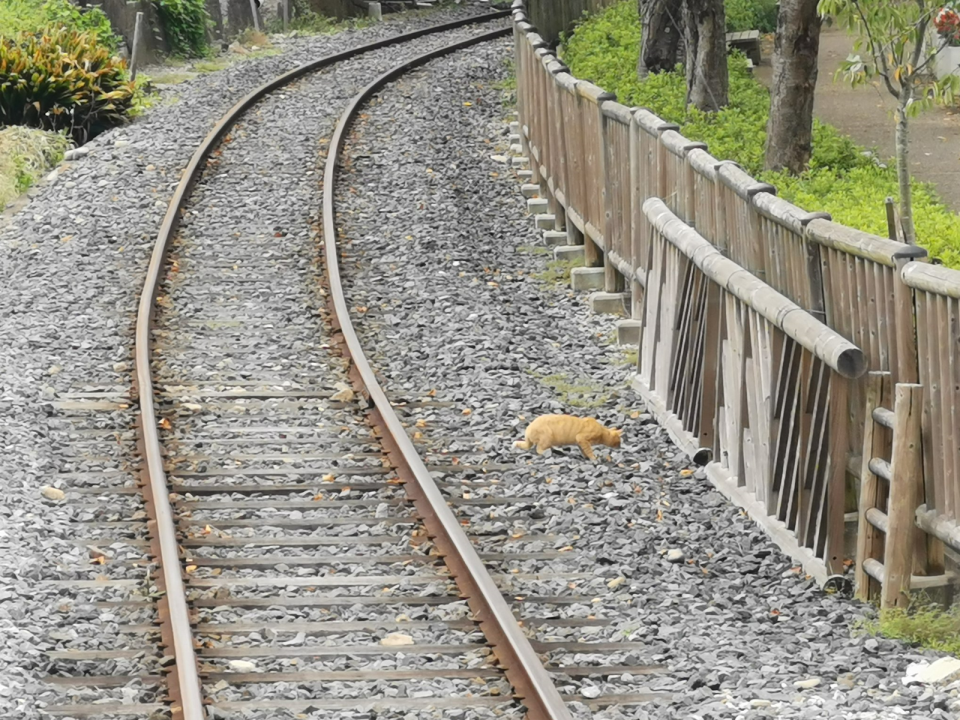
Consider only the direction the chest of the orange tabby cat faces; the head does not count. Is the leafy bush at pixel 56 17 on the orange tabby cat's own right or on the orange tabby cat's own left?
on the orange tabby cat's own left

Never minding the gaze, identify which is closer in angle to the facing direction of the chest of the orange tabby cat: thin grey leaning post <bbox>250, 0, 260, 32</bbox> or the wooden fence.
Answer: the wooden fence

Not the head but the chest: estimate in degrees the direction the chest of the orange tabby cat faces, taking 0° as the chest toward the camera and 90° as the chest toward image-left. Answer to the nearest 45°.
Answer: approximately 270°

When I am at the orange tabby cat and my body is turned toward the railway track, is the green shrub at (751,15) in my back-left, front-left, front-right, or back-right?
back-right

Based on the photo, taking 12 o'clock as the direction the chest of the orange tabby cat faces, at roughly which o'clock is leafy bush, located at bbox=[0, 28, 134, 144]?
The leafy bush is roughly at 8 o'clock from the orange tabby cat.

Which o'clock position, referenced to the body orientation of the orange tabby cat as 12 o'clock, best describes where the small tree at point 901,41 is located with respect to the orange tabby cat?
The small tree is roughly at 11 o'clock from the orange tabby cat.

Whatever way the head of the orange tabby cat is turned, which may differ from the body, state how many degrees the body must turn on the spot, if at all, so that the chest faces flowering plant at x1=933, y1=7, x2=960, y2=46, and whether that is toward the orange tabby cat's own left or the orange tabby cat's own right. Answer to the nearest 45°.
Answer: approximately 45° to the orange tabby cat's own left

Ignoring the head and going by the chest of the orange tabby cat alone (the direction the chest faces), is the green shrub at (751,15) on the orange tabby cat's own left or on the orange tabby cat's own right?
on the orange tabby cat's own left

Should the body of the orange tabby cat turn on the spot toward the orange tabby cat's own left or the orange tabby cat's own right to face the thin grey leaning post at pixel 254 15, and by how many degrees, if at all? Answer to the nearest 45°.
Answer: approximately 90° to the orange tabby cat's own left
